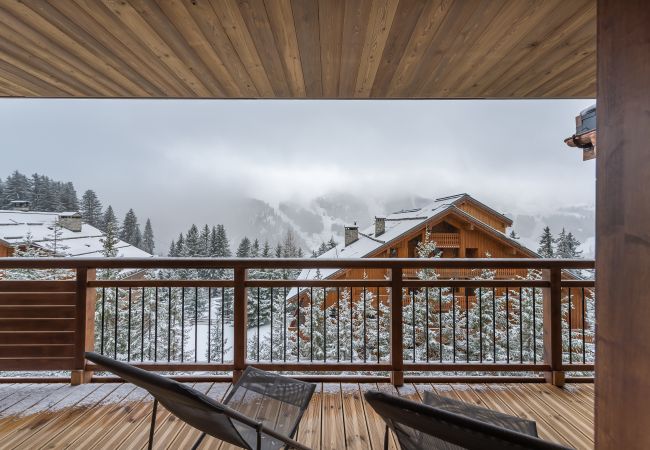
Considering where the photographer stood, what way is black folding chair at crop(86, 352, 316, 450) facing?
facing away from the viewer and to the right of the viewer

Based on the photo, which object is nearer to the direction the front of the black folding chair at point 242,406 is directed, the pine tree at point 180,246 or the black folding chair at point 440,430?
the pine tree

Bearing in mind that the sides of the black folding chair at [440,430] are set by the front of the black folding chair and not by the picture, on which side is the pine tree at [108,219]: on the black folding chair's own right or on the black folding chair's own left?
on the black folding chair's own left

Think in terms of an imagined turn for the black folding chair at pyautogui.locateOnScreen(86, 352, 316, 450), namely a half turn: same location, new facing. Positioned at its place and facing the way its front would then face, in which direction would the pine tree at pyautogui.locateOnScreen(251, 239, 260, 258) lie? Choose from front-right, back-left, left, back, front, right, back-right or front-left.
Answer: back-right

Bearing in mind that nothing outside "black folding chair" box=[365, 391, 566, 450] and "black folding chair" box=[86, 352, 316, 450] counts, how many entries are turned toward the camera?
0

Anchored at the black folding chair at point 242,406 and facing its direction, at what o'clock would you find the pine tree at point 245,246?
The pine tree is roughly at 11 o'clock from the black folding chair.

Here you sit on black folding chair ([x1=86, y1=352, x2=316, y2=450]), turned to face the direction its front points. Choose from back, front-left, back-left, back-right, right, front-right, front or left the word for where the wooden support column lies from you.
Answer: right

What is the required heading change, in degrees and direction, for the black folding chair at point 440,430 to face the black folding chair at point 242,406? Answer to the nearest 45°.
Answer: approximately 135° to its left

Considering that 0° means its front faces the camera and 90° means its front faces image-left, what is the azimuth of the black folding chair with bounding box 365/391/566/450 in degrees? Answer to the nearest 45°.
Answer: approximately 225°

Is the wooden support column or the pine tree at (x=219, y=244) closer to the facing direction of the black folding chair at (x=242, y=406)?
the pine tree

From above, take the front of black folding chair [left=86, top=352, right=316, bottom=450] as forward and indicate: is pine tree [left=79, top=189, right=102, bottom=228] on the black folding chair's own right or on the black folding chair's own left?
on the black folding chair's own left
